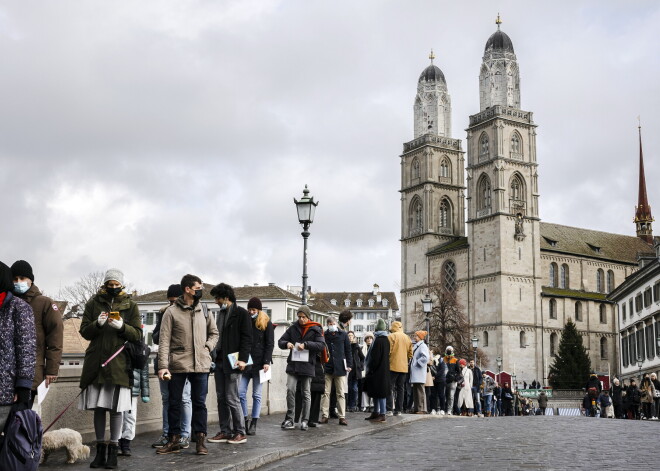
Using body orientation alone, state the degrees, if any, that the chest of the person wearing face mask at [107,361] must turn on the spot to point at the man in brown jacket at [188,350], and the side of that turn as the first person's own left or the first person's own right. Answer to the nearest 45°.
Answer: approximately 135° to the first person's own left

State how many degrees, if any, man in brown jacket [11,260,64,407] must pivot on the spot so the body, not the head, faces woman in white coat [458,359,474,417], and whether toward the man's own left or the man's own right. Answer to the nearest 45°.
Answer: approximately 180°

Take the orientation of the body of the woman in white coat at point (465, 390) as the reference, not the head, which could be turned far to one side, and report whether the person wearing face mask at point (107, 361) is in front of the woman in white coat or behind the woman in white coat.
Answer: in front

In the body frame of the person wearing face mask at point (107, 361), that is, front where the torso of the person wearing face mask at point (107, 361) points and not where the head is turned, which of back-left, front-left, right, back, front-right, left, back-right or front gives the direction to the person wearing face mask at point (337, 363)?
back-left

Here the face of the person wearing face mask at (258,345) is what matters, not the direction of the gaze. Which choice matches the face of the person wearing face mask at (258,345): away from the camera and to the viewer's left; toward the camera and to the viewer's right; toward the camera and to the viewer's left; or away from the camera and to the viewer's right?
toward the camera and to the viewer's left

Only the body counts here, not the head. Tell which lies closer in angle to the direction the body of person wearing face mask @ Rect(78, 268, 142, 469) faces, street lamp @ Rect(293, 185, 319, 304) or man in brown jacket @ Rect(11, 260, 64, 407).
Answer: the man in brown jacket

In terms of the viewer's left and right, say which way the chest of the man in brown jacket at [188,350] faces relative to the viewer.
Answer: facing the viewer and to the right of the viewer

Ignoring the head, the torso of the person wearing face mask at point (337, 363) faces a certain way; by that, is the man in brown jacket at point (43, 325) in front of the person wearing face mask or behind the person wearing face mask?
in front

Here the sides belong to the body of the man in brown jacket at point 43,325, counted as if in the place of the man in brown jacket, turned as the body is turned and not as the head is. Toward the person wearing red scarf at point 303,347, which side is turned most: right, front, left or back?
back
